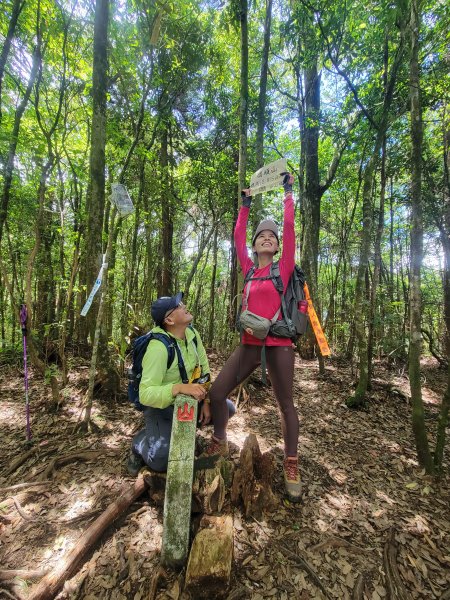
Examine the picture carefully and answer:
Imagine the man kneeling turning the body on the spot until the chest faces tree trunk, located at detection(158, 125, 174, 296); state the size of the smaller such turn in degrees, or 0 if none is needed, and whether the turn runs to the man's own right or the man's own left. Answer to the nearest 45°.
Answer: approximately 135° to the man's own left

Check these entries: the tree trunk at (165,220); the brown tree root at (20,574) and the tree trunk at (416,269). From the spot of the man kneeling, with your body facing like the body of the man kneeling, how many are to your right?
1

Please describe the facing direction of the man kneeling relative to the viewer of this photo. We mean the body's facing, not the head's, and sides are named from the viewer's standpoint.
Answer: facing the viewer and to the right of the viewer

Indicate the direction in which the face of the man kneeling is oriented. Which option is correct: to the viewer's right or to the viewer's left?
to the viewer's right

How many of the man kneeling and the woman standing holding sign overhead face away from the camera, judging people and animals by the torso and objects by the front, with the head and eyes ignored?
0

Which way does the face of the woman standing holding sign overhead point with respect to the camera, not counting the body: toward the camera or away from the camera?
toward the camera

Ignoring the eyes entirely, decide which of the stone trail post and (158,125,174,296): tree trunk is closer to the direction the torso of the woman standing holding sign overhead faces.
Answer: the stone trail post

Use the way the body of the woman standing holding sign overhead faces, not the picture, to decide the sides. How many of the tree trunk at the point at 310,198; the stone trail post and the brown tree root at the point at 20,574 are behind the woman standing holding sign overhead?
1

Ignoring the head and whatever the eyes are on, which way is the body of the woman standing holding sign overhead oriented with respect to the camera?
toward the camera

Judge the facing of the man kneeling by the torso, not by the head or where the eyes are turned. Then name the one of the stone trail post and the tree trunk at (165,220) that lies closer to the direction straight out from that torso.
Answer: the stone trail post

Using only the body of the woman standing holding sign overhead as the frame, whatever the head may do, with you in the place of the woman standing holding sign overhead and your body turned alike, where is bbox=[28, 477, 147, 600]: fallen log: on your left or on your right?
on your right
